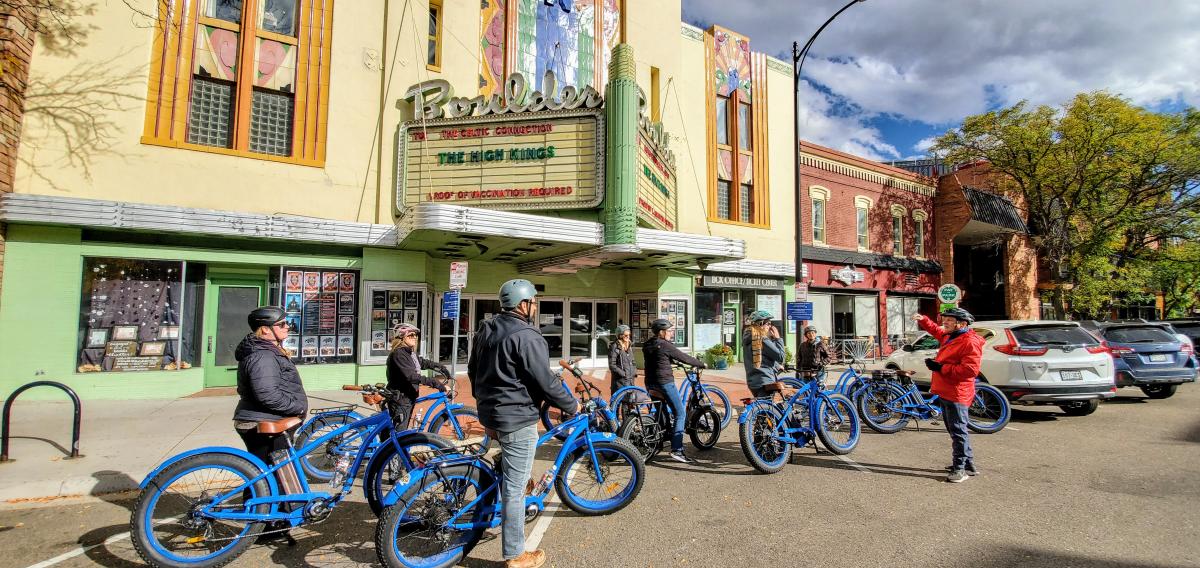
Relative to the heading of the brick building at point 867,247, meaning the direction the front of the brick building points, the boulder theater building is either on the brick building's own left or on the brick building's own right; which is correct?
on the brick building's own right

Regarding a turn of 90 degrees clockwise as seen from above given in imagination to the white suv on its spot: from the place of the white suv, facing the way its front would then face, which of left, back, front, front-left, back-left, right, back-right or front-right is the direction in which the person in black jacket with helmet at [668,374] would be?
back

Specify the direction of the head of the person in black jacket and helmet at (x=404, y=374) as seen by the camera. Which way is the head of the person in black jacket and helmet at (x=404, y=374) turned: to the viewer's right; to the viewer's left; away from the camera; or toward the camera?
to the viewer's right

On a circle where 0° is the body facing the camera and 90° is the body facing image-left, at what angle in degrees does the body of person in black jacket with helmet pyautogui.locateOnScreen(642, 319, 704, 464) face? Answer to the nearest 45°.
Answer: approximately 270°

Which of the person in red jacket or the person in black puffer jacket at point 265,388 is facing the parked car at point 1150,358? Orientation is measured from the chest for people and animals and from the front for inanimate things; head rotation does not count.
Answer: the person in black puffer jacket

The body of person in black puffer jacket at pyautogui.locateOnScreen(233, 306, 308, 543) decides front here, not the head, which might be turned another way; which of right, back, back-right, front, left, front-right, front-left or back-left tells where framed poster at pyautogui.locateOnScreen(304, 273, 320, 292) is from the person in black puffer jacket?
left

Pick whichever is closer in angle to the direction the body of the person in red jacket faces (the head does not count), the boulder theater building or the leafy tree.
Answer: the boulder theater building

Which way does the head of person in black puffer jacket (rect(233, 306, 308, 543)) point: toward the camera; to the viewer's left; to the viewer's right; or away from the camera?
to the viewer's right

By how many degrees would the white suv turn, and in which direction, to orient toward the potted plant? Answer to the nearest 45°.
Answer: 0° — it already faces it

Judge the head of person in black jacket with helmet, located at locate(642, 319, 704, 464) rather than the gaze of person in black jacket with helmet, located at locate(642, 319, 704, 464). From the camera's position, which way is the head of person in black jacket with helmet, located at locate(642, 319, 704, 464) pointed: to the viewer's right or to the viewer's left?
to the viewer's right

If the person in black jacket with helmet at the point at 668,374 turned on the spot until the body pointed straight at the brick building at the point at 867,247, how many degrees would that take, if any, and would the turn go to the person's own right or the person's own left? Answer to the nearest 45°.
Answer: approximately 45° to the person's own left

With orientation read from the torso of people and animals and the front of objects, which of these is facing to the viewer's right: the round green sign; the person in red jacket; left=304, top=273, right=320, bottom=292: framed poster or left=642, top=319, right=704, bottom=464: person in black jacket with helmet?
the person in black jacket with helmet

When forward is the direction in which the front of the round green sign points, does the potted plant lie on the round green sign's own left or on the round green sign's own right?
on the round green sign's own right
